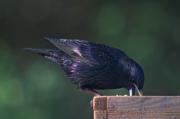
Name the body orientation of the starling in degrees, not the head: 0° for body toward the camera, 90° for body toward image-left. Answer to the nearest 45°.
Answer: approximately 270°
